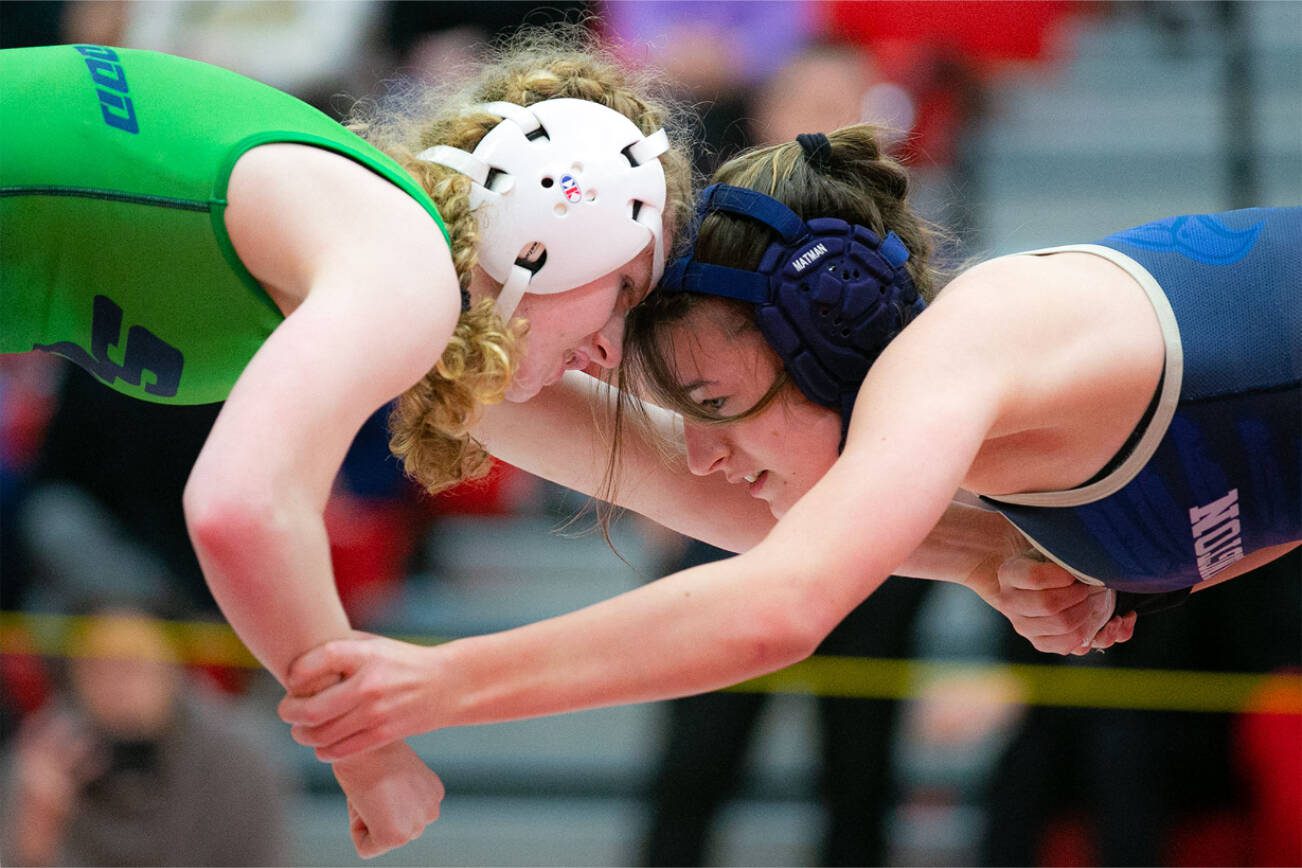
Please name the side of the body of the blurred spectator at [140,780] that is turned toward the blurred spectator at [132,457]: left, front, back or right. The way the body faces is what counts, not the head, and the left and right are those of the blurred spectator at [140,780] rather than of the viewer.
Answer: back

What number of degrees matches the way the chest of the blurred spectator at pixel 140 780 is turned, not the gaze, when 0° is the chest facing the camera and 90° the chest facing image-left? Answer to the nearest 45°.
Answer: approximately 0°

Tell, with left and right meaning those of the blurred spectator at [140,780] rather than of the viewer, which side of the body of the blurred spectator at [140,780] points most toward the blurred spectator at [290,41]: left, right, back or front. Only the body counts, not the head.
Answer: back

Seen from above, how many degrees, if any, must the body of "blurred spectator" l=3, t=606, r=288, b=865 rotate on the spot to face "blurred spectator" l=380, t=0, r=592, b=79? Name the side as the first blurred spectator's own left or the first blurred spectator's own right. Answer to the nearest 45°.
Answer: approximately 135° to the first blurred spectator's own left

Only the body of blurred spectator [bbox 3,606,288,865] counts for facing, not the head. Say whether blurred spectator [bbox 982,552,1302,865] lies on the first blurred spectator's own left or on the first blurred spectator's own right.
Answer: on the first blurred spectator's own left

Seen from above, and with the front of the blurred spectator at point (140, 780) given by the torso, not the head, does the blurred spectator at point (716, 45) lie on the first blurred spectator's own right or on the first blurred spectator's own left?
on the first blurred spectator's own left

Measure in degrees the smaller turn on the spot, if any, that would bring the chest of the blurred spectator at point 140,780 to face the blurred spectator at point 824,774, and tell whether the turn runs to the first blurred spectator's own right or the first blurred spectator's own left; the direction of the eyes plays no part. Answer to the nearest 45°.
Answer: approximately 90° to the first blurred spectator's own left
